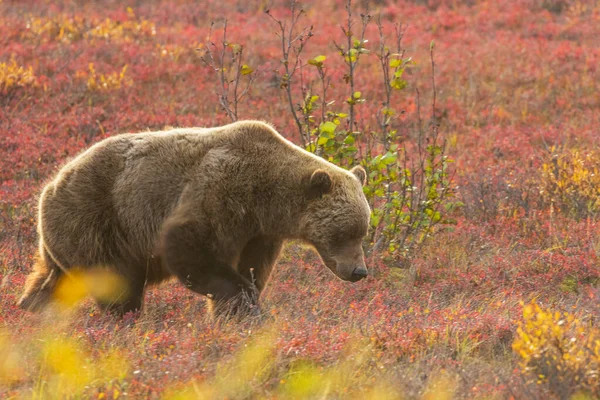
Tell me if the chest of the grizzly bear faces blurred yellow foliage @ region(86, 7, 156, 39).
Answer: no

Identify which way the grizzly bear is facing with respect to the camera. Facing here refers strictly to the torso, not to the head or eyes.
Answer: to the viewer's right

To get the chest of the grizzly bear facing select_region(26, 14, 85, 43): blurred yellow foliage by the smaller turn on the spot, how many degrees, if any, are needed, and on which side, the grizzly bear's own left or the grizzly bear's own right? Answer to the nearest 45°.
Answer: approximately 90° to the grizzly bear's own left

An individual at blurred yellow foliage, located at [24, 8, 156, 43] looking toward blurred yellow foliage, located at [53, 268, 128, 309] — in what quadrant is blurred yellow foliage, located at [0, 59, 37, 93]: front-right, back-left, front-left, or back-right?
front-right

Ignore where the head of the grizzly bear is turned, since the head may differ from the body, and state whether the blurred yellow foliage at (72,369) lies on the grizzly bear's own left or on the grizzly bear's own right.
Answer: on the grizzly bear's own right

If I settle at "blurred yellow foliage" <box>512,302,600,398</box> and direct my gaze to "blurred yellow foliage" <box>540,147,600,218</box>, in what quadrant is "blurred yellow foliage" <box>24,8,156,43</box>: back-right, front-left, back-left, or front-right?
front-left

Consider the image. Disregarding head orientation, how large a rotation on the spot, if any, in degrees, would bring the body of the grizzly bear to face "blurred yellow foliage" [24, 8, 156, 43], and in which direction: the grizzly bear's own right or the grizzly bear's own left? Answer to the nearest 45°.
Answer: approximately 90° to the grizzly bear's own left

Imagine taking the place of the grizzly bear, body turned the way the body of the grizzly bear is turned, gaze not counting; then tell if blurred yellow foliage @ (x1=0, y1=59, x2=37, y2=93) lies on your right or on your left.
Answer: on your left

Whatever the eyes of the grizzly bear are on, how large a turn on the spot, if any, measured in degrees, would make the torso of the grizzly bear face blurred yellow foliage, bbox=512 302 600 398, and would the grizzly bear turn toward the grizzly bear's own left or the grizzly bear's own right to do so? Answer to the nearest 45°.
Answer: approximately 45° to the grizzly bear's own right

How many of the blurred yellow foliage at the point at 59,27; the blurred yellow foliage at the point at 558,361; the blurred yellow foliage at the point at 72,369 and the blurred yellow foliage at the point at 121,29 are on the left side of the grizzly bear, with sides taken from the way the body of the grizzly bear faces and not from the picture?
2

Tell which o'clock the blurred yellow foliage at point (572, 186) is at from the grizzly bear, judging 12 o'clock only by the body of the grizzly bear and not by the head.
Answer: The blurred yellow foliage is roughly at 11 o'clock from the grizzly bear.

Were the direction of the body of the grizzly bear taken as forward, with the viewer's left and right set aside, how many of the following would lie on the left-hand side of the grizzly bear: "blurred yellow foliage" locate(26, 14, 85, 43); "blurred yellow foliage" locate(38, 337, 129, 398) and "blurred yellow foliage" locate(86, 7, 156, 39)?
2

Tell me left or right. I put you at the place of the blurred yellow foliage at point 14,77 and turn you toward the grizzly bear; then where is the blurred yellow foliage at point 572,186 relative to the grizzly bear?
left

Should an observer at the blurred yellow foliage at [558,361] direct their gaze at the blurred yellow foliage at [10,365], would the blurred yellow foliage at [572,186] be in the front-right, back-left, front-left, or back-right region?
back-right
